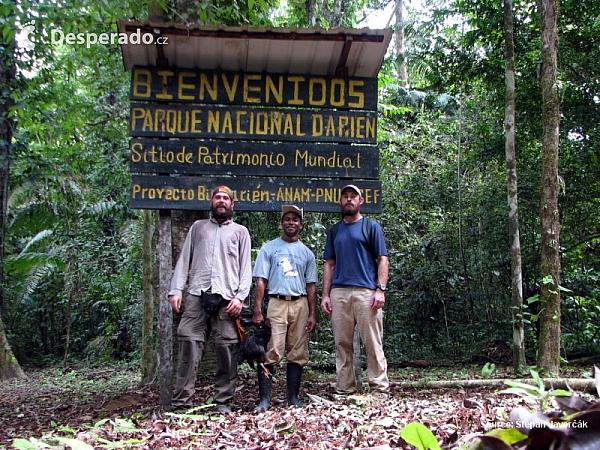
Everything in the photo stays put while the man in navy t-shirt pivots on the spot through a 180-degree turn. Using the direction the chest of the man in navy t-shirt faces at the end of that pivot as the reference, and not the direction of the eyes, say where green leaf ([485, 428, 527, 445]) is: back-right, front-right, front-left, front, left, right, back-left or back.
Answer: back

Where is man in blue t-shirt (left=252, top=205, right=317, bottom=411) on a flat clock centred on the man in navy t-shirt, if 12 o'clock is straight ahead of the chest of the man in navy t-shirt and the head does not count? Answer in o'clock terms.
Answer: The man in blue t-shirt is roughly at 3 o'clock from the man in navy t-shirt.

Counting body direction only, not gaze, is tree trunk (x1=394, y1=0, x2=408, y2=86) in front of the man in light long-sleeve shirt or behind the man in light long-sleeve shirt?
behind

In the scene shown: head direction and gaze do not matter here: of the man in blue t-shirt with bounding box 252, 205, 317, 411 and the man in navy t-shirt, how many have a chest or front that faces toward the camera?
2

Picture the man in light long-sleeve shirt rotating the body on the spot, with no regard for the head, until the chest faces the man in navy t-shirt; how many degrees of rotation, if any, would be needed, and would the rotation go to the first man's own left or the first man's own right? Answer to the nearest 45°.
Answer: approximately 90° to the first man's own left

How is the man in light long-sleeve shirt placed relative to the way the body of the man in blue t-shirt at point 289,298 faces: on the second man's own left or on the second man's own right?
on the second man's own right

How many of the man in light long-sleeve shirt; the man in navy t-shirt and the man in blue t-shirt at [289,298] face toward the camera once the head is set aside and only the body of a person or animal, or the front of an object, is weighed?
3
